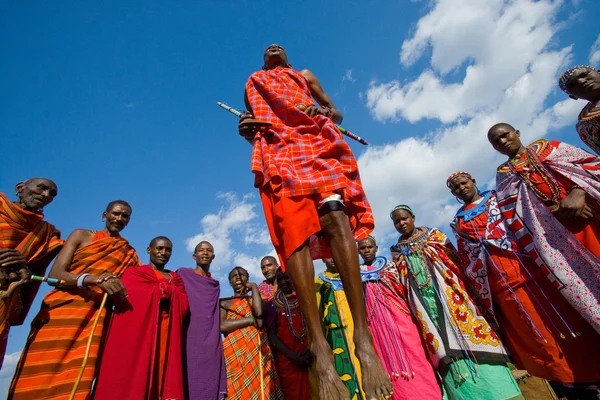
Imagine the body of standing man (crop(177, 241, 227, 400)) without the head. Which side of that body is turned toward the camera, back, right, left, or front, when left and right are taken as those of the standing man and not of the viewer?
front

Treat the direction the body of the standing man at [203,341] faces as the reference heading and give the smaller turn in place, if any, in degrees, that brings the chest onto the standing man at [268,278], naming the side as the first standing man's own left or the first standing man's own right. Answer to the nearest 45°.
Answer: approximately 135° to the first standing man's own left

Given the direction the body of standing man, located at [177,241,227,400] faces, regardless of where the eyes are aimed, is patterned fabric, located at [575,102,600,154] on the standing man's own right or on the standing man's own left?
on the standing man's own left

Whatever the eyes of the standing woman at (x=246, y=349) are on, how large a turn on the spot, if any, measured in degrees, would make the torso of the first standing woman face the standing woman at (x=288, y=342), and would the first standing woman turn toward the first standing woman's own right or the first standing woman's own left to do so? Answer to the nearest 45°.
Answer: approximately 45° to the first standing woman's own left

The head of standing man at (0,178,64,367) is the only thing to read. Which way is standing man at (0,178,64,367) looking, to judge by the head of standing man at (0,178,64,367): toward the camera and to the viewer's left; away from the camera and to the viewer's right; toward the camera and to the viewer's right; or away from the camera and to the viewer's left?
toward the camera and to the viewer's right

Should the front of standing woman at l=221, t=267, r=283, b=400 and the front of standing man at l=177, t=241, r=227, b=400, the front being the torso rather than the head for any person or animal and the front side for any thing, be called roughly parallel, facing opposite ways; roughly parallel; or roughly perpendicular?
roughly parallel

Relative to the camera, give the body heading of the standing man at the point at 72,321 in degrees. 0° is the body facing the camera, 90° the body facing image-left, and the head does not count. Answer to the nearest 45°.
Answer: approximately 315°

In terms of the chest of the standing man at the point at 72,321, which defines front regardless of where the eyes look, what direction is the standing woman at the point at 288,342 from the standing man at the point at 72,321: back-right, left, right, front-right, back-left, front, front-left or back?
front-left

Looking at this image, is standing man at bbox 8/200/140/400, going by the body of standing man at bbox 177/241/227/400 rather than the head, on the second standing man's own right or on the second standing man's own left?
on the second standing man's own right

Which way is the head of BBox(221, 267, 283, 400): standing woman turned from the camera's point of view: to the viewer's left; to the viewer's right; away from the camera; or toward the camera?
toward the camera

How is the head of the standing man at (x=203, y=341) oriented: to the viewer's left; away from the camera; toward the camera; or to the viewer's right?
toward the camera

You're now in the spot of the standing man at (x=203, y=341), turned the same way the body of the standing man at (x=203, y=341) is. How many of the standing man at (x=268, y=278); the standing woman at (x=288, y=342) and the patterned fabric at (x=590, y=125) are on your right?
0

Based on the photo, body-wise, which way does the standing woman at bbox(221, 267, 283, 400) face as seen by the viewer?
toward the camera

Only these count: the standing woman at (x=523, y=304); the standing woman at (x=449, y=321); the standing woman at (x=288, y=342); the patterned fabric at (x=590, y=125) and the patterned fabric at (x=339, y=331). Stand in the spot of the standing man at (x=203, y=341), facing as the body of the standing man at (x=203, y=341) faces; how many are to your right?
0
